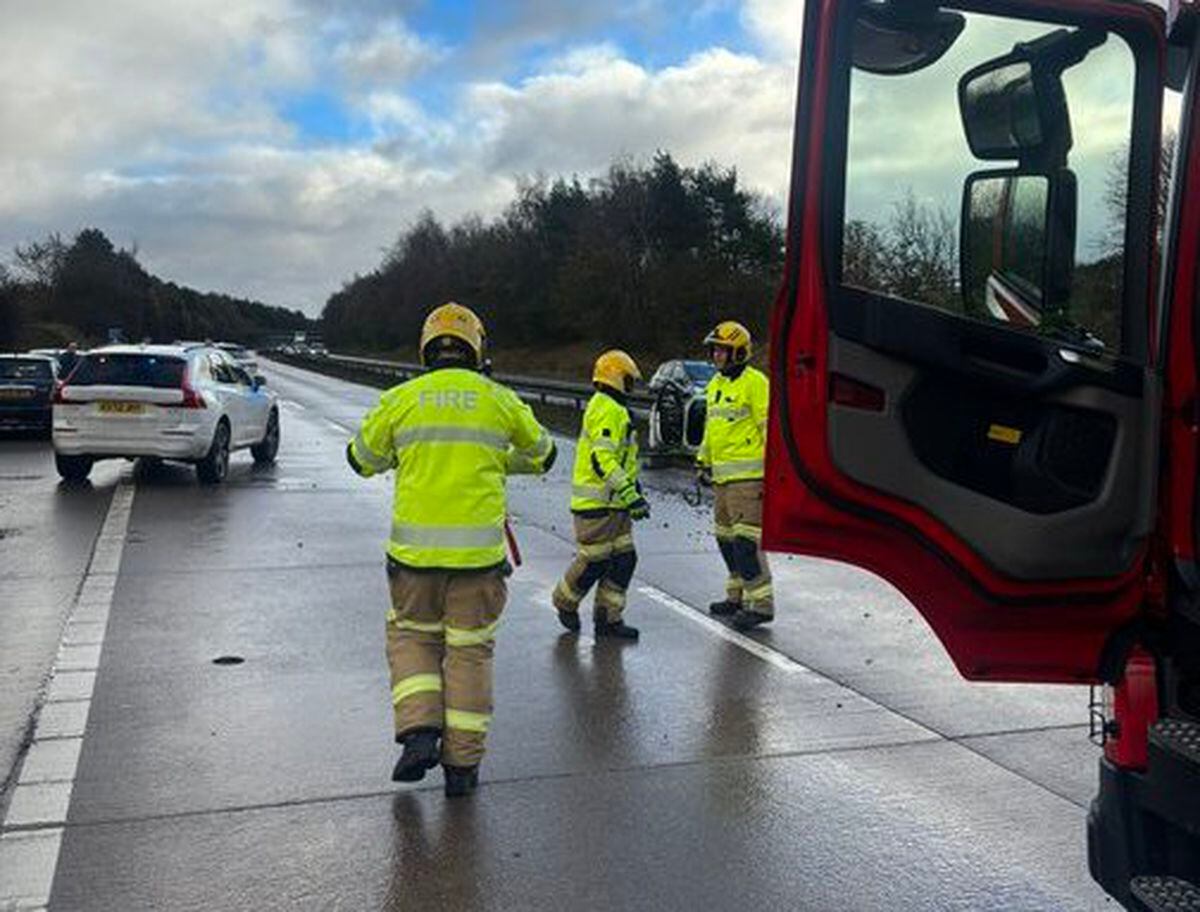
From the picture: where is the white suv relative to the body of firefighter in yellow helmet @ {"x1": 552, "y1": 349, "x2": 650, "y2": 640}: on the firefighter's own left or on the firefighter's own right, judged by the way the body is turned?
on the firefighter's own left

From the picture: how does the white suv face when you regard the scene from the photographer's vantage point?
facing away from the viewer and to the right of the viewer

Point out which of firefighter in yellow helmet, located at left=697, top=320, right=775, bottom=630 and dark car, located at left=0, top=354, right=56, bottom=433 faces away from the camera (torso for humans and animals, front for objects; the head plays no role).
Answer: the dark car

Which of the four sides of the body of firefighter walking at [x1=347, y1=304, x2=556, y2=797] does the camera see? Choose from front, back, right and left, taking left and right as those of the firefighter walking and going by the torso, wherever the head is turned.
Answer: back

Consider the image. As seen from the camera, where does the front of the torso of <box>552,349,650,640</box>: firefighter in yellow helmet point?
to the viewer's right

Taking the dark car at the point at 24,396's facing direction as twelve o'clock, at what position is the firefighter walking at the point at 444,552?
The firefighter walking is roughly at 6 o'clock from the dark car.

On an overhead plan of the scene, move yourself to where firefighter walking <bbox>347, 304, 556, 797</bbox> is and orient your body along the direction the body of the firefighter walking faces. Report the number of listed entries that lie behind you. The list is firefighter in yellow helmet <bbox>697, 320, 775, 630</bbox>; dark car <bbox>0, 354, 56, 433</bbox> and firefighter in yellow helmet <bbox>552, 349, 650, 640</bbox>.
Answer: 0

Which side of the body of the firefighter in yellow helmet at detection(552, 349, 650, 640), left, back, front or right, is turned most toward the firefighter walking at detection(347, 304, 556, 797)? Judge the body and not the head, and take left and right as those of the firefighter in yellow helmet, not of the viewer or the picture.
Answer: right

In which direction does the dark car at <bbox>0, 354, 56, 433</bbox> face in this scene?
away from the camera

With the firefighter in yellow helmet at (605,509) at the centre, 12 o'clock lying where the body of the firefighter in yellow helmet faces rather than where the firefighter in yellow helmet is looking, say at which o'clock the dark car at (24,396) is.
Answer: The dark car is roughly at 8 o'clock from the firefighter in yellow helmet.

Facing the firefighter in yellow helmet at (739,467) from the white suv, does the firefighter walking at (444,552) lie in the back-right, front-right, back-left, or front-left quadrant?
front-right

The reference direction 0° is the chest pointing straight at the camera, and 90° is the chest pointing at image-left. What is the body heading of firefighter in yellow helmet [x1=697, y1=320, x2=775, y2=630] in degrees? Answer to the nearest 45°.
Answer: approximately 45°

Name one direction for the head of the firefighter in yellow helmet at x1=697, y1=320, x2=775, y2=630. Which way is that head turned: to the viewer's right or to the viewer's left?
to the viewer's left

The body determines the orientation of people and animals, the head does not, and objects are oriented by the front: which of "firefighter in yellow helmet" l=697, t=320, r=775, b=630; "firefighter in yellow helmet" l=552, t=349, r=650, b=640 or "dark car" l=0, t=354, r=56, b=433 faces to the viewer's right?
"firefighter in yellow helmet" l=552, t=349, r=650, b=640

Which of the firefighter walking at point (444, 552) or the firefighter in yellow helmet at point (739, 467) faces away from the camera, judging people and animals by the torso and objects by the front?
the firefighter walking

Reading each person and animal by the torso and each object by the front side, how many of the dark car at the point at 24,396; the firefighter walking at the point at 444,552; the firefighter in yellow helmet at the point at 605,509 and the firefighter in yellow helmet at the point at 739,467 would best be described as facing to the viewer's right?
1

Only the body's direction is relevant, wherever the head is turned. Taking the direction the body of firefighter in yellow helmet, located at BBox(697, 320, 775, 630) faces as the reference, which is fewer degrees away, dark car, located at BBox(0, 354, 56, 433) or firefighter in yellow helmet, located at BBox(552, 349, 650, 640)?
the firefighter in yellow helmet

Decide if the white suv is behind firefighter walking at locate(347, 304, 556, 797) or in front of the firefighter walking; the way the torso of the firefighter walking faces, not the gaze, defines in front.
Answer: in front

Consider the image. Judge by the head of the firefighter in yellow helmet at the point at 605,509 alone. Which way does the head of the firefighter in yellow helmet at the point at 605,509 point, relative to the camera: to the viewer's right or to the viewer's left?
to the viewer's right
